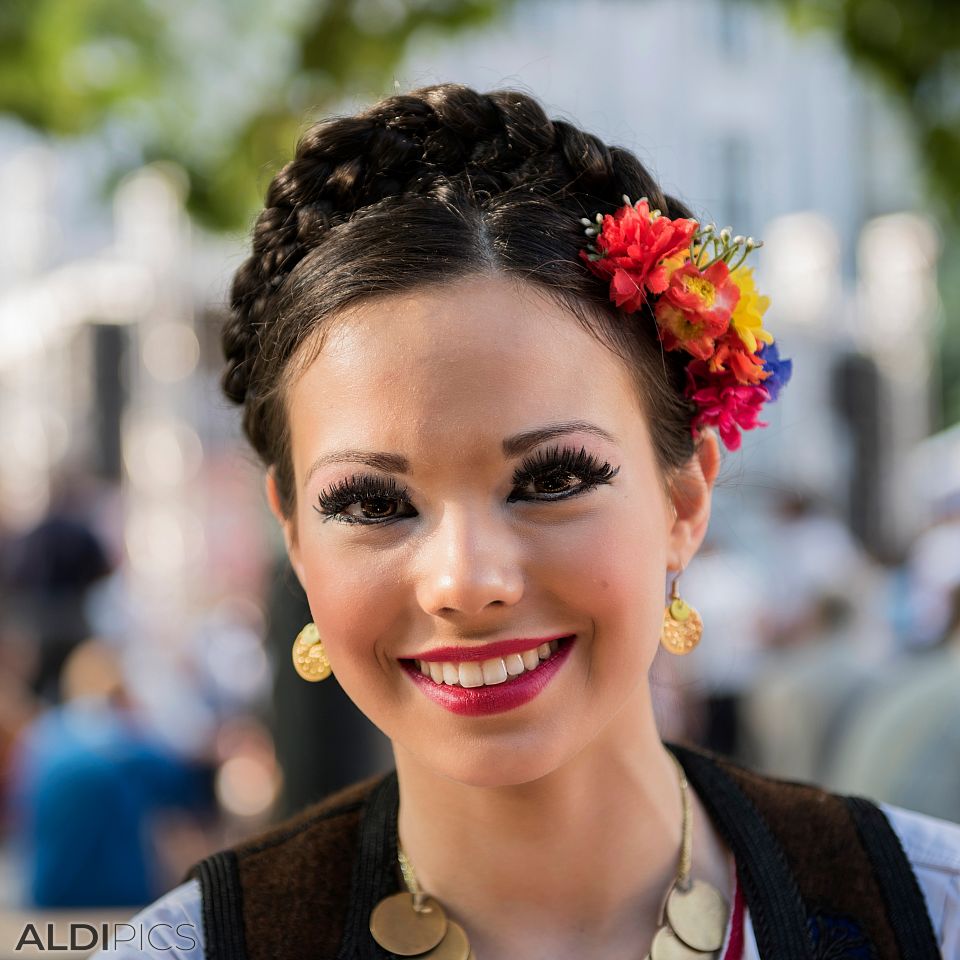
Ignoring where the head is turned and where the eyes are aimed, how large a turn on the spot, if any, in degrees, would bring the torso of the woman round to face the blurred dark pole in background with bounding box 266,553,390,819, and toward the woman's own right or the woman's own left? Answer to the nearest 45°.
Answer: approximately 180°

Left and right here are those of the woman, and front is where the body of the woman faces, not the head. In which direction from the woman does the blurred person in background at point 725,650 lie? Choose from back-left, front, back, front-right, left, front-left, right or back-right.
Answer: back

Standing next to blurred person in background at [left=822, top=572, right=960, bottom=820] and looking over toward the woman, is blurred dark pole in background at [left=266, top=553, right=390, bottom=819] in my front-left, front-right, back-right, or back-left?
front-right

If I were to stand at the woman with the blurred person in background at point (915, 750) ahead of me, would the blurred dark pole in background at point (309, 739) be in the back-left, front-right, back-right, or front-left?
front-left

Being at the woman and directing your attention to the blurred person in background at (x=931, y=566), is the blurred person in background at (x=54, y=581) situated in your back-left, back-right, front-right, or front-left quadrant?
front-left

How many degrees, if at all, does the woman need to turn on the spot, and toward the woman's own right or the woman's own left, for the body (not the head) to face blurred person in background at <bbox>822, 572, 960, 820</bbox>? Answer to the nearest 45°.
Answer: approximately 135° to the woman's own left

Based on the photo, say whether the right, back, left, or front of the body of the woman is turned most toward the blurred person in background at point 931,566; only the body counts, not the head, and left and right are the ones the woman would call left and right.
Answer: back

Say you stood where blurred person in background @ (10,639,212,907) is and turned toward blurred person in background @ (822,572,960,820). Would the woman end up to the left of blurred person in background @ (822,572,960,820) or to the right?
right

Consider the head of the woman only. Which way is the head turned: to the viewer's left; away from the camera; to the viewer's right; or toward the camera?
toward the camera

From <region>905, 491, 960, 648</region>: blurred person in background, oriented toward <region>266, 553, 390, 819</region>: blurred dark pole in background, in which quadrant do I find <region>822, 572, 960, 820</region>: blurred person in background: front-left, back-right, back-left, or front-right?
front-left

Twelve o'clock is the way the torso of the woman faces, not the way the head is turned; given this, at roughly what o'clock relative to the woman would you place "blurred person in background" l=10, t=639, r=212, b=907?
The blurred person in background is roughly at 5 o'clock from the woman.

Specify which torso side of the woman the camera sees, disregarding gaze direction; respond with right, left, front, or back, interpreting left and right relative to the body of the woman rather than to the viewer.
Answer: front
